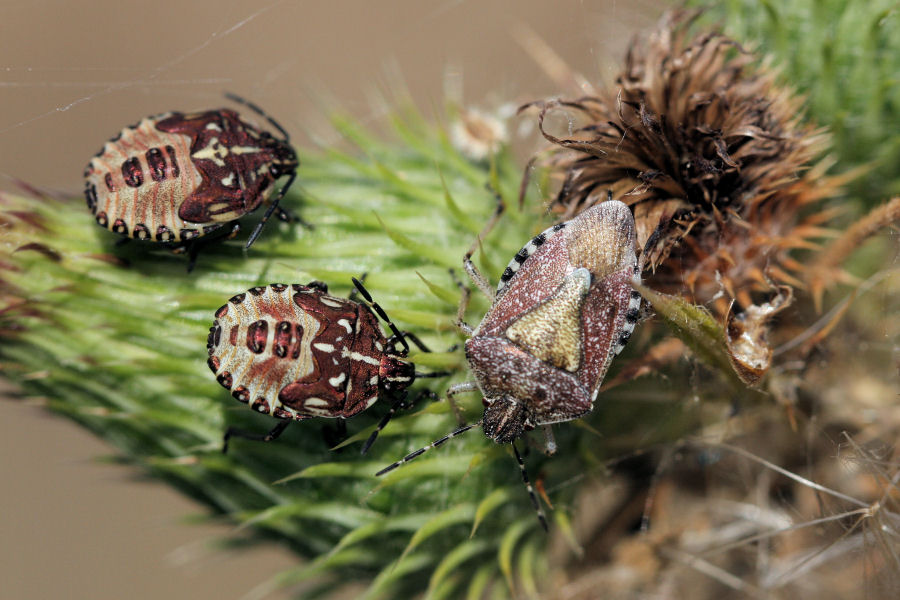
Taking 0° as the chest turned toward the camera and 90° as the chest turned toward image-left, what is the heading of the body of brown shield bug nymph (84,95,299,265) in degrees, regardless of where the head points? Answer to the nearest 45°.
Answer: approximately 270°

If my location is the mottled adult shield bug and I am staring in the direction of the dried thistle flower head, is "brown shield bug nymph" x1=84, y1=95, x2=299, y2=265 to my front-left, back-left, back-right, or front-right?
back-left

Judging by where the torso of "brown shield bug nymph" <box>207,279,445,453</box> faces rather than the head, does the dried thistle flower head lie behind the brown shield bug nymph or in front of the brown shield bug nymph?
in front

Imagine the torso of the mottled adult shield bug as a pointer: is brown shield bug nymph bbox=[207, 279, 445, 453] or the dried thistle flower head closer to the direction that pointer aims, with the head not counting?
the brown shield bug nymph

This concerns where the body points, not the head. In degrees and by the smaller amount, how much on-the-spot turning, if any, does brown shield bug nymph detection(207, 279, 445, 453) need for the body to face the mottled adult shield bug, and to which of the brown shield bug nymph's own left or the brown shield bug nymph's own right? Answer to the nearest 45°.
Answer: approximately 45° to the brown shield bug nymph's own right

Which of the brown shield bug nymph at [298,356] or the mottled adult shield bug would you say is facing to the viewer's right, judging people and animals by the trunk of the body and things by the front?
the brown shield bug nymph

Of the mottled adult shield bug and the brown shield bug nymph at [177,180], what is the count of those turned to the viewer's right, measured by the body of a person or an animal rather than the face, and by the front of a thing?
1

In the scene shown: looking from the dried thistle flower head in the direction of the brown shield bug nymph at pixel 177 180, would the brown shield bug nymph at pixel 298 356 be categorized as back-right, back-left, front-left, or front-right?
front-left

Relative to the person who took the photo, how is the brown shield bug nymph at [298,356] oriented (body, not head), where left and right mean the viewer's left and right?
facing to the right of the viewer

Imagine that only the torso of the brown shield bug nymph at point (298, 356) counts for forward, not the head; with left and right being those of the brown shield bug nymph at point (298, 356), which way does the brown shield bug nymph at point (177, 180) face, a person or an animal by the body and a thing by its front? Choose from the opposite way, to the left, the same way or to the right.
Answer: the same way

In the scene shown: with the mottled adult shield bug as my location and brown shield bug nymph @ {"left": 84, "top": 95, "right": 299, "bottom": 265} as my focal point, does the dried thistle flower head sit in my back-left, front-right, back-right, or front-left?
back-right

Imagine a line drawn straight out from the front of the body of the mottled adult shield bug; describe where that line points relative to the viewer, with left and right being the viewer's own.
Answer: facing the viewer and to the left of the viewer

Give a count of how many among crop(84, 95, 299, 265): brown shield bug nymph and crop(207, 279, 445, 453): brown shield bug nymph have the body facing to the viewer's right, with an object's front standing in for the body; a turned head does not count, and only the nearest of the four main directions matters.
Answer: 2
